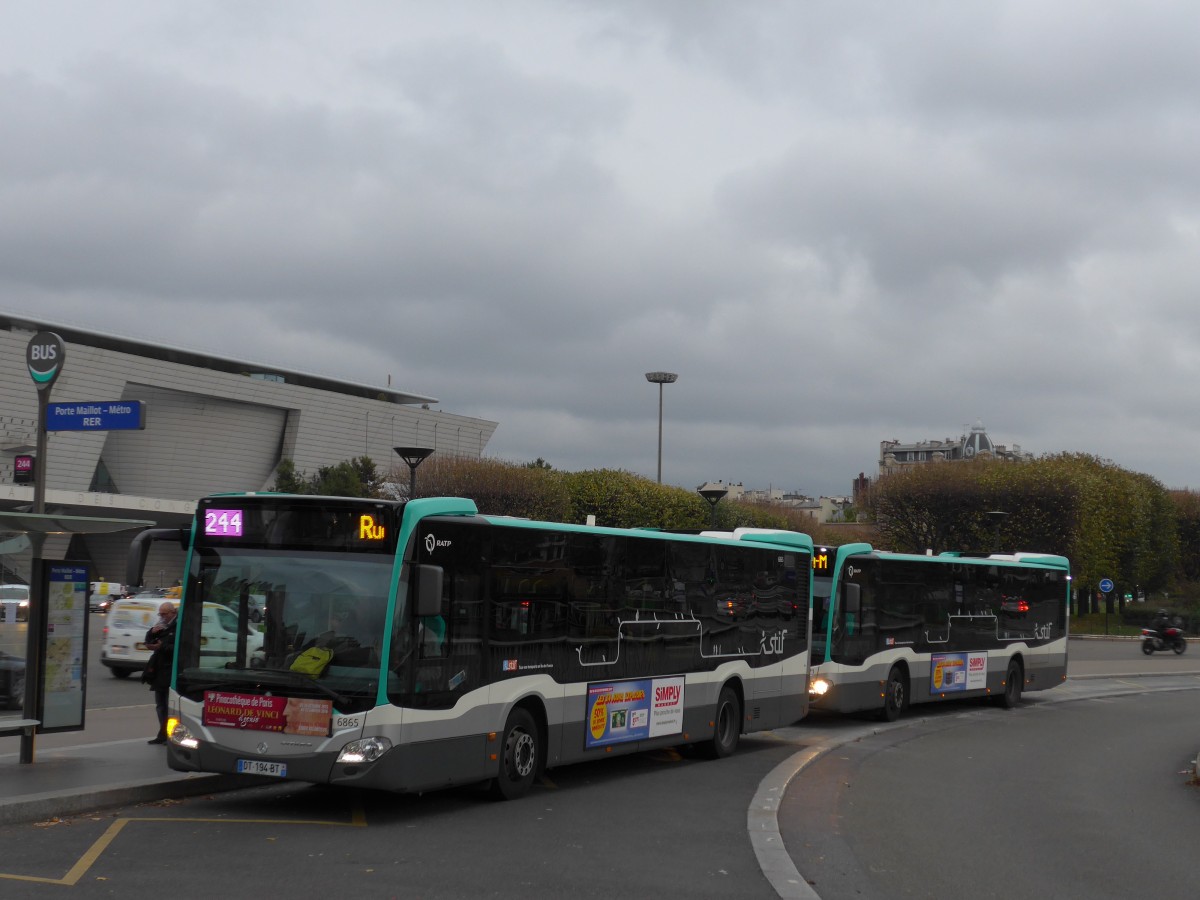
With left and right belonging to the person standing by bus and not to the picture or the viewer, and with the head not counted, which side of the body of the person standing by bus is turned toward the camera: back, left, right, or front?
left

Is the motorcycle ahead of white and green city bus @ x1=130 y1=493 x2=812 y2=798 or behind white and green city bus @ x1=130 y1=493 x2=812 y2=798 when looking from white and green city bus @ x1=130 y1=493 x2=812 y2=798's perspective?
behind

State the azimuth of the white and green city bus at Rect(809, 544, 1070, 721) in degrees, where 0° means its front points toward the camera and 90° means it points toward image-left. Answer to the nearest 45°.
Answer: approximately 45°

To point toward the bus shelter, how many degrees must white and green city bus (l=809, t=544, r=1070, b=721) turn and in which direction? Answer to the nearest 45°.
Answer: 0° — it already faces it
